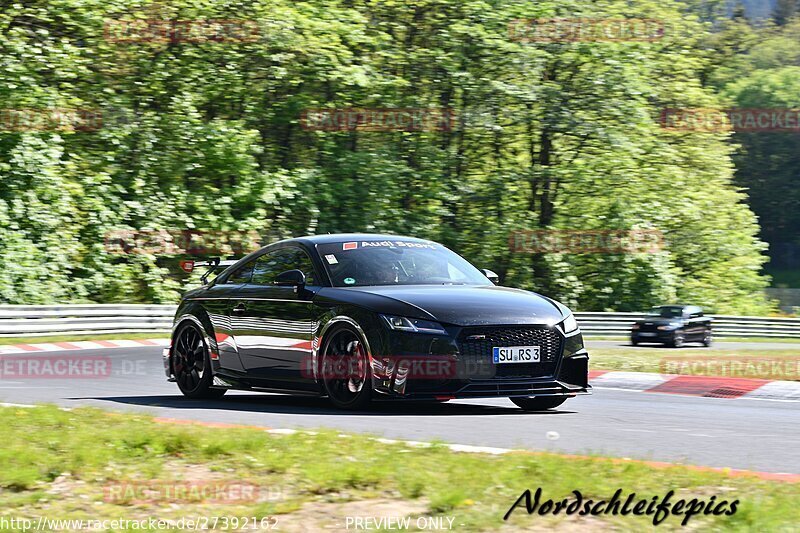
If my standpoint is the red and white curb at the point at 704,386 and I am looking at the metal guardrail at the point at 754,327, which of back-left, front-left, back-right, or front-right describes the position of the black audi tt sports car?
back-left

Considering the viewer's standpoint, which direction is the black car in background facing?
facing the viewer and to the left of the viewer

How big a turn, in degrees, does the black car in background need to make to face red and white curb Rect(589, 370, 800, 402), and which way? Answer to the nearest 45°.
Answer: approximately 45° to its left

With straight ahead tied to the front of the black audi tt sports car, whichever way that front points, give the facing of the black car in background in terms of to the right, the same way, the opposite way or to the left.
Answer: to the right

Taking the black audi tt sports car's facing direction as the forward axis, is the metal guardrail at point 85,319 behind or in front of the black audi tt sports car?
behind

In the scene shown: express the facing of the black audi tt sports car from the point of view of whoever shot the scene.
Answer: facing the viewer and to the right of the viewer

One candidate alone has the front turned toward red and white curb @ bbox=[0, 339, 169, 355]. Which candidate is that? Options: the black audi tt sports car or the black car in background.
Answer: the black car in background

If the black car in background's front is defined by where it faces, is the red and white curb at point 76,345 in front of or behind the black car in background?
in front

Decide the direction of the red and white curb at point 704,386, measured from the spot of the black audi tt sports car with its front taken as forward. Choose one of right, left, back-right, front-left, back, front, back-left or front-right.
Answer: left

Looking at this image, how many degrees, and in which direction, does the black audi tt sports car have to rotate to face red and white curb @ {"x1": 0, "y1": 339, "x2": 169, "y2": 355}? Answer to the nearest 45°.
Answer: approximately 180°

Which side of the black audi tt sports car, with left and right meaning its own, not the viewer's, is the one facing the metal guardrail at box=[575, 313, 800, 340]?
left

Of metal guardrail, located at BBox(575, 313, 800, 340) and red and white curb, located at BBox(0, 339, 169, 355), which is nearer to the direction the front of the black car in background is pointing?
the red and white curb
